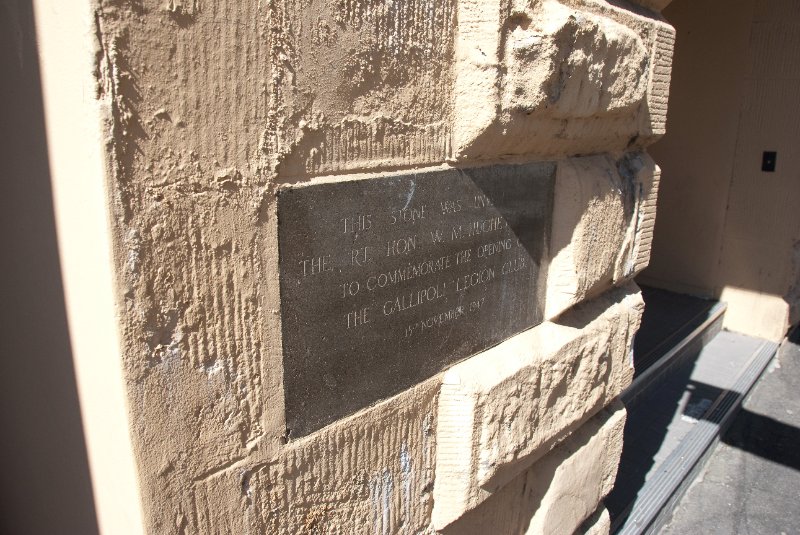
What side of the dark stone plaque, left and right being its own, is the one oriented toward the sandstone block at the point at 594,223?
left

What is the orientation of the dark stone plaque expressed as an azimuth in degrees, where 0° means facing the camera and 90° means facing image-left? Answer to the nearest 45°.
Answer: approximately 315°
